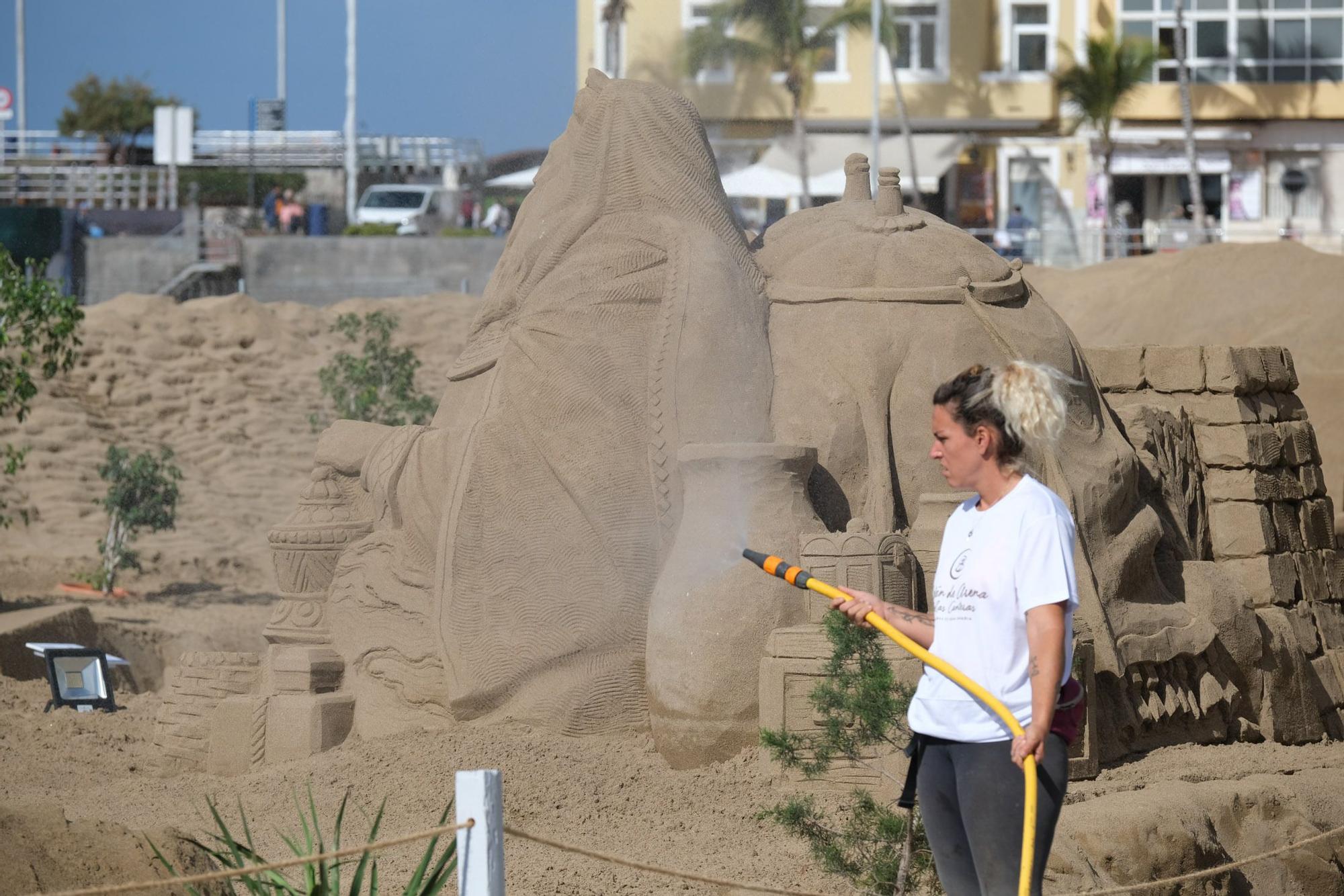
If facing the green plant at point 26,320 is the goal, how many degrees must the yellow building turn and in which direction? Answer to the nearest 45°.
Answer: approximately 45° to its right

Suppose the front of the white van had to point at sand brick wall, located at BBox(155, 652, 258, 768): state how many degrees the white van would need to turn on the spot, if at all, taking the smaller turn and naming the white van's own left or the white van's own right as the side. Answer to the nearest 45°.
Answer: approximately 45° to the white van's own left

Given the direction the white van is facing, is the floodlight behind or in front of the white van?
in front

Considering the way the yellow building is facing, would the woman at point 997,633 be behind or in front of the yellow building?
in front

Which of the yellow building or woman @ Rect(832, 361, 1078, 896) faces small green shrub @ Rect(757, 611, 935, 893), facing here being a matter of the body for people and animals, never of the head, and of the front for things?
the yellow building

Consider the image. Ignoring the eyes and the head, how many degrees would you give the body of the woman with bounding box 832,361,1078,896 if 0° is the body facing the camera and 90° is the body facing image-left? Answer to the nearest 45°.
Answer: approximately 45°

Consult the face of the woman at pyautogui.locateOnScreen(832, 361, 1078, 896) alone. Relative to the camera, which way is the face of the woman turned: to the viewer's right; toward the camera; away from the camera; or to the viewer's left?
to the viewer's left

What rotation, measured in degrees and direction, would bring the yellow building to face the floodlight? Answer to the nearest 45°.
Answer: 0° — it already faces it

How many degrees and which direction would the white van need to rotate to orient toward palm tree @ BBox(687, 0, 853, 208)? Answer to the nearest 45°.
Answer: approximately 90° to its left

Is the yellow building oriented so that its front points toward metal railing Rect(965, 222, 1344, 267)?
yes

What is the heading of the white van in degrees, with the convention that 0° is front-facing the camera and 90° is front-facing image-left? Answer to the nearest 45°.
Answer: approximately 45°

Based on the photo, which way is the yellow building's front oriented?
toward the camera
